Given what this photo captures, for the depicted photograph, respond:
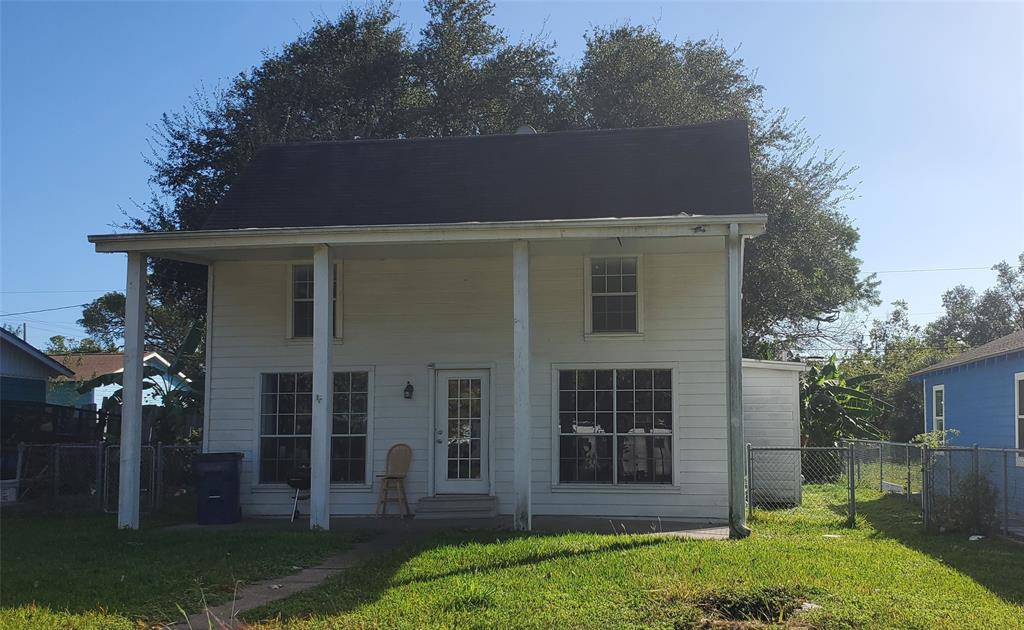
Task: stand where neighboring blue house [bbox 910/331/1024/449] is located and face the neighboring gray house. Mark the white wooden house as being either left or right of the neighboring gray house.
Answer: left

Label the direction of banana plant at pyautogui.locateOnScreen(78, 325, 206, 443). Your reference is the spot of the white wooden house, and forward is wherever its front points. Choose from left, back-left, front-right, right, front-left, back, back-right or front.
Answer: back-right

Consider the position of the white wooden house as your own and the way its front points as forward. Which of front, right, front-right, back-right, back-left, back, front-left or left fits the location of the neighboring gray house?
back-right

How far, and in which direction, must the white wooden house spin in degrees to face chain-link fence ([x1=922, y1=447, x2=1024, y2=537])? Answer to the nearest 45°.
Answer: approximately 45° to its left

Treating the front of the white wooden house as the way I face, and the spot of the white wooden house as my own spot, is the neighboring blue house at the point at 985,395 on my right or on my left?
on my left

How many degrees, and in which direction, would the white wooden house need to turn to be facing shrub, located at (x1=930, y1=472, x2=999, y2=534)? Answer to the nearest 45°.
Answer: approximately 45° to its left

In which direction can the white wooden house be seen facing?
toward the camera

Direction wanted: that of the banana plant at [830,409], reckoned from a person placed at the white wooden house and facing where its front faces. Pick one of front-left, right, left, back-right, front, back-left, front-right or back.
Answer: back-left
